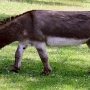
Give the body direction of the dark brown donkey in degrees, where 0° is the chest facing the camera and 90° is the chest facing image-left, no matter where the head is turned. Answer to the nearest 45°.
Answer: approximately 90°
